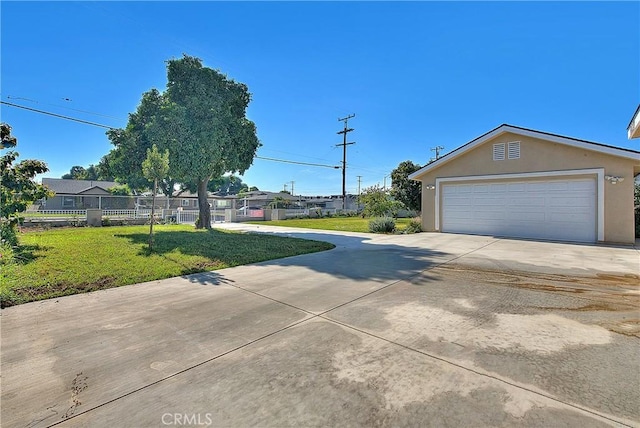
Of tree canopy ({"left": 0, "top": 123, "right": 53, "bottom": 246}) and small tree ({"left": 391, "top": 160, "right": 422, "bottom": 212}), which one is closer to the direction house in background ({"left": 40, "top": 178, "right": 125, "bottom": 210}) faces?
the tree canopy

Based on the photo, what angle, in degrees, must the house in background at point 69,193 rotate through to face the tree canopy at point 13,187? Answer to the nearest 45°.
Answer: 0° — it already faces it

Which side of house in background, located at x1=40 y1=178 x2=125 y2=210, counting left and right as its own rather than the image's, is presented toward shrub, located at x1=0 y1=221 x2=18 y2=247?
front

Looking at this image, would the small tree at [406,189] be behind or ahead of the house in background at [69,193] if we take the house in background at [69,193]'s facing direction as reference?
ahead

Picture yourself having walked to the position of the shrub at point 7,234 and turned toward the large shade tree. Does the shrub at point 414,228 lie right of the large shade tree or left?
right

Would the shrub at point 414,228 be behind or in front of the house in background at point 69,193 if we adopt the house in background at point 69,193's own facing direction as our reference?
in front

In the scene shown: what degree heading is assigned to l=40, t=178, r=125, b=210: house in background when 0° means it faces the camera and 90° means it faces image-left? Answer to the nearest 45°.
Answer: approximately 0°

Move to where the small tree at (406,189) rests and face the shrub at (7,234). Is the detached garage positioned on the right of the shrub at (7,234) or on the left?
left
